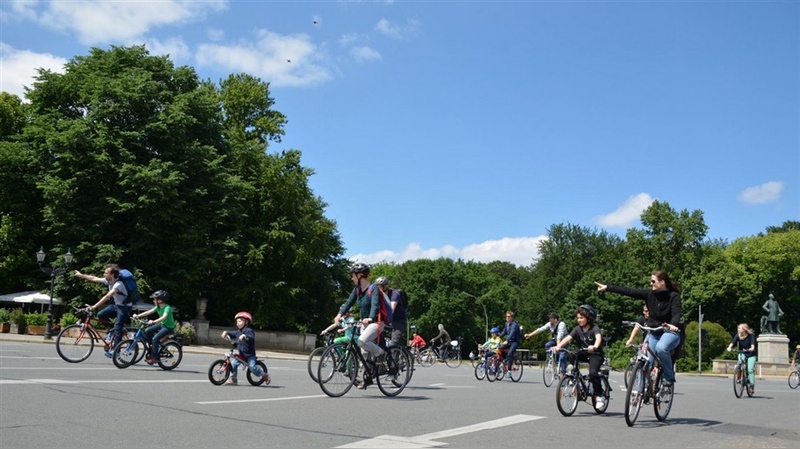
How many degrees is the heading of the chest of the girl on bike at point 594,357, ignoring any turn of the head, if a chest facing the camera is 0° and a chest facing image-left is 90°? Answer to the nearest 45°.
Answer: approximately 45°

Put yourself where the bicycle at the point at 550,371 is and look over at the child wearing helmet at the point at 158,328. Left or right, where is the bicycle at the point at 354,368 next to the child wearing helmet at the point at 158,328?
left

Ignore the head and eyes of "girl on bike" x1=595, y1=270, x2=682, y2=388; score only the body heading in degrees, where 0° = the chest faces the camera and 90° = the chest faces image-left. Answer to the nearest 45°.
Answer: approximately 45°

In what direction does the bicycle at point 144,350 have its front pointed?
to the viewer's left

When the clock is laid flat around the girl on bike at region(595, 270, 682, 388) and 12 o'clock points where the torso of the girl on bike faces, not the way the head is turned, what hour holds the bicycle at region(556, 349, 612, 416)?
The bicycle is roughly at 2 o'clock from the girl on bike.

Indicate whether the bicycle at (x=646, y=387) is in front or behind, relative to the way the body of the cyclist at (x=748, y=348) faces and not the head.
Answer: in front

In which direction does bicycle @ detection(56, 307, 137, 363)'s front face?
to the viewer's left

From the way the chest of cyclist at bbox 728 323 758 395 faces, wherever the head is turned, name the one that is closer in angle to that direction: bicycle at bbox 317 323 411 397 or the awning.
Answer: the bicycle
